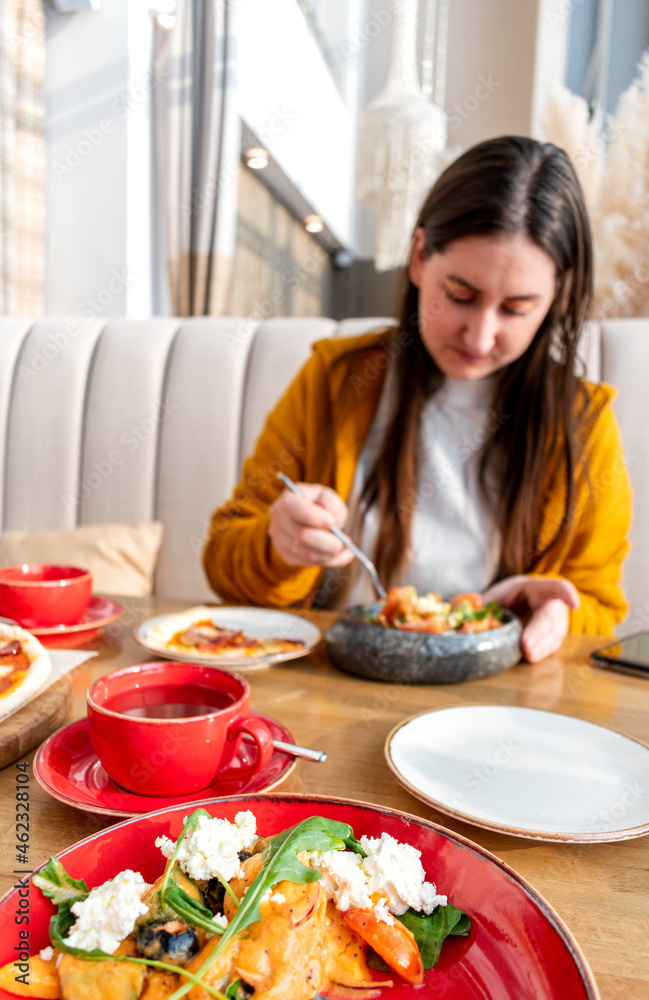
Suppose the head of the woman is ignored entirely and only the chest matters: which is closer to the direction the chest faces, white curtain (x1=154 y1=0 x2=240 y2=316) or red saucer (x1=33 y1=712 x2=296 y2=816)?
the red saucer

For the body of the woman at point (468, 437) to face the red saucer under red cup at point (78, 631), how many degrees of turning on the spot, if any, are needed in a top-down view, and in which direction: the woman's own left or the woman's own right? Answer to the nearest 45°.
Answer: approximately 45° to the woman's own right

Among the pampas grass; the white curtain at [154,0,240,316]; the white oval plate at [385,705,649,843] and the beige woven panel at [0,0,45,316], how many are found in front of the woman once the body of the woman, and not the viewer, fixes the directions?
1

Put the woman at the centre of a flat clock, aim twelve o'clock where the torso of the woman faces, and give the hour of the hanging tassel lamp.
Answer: The hanging tassel lamp is roughly at 6 o'clock from the woman.

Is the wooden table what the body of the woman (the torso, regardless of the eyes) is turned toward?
yes

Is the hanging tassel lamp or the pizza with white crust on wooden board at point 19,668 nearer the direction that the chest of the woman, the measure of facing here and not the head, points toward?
the pizza with white crust on wooden board

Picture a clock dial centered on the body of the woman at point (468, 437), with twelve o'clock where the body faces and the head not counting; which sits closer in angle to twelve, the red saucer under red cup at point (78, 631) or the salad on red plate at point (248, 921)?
the salad on red plate

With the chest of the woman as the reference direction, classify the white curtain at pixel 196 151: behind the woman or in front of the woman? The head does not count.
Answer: behind

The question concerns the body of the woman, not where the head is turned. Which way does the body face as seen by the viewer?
toward the camera

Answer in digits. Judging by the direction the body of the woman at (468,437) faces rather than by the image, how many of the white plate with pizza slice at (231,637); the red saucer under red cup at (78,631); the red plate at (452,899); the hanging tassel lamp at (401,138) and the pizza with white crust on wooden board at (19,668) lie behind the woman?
1

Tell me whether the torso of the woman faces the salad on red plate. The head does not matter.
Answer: yes

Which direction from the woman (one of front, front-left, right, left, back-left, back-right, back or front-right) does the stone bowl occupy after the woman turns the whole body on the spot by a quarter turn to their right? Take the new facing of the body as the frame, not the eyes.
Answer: left

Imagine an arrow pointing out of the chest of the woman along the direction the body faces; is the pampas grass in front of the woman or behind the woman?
behind

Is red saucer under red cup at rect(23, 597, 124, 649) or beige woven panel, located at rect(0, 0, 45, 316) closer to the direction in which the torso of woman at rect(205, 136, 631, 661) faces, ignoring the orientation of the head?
the red saucer under red cup

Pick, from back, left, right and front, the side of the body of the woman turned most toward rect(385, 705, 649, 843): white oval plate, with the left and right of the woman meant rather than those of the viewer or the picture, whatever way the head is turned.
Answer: front

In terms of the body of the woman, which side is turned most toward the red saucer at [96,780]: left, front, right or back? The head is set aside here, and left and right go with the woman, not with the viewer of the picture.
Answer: front

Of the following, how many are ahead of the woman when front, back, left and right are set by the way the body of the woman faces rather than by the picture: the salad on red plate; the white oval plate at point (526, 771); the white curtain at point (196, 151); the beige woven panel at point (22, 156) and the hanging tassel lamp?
2
